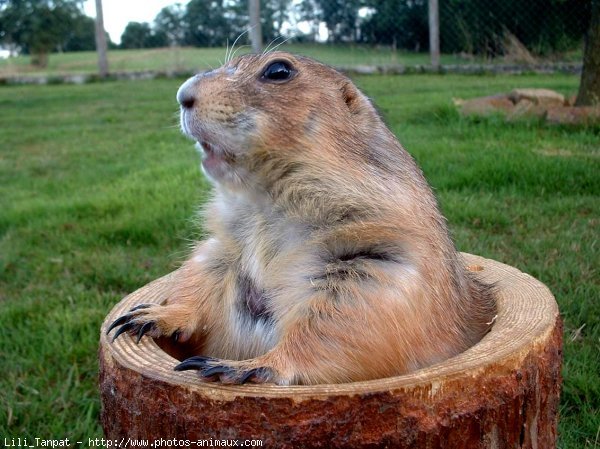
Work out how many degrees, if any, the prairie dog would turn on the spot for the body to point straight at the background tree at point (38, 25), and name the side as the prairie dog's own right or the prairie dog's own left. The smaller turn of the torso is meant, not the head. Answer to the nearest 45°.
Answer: approximately 135° to the prairie dog's own right

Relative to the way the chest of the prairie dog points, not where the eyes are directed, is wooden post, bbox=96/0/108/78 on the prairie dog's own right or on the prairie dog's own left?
on the prairie dog's own right

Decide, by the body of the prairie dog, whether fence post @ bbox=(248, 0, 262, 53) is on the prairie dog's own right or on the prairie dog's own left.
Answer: on the prairie dog's own right

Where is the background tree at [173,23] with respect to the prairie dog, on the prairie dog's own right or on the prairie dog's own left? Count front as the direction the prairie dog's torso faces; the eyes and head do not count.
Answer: on the prairie dog's own right

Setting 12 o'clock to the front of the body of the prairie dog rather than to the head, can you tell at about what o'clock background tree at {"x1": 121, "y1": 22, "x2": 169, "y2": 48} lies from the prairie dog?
The background tree is roughly at 4 o'clock from the prairie dog.

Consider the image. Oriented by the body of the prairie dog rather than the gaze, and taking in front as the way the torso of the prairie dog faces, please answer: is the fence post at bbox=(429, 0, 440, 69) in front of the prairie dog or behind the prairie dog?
behind

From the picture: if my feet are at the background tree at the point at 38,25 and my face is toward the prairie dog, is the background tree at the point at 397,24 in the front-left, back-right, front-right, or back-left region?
front-left

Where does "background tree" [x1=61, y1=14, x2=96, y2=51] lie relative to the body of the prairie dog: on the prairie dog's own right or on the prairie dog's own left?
on the prairie dog's own right

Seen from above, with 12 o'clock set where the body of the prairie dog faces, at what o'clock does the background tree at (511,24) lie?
The background tree is roughly at 5 o'clock from the prairie dog.

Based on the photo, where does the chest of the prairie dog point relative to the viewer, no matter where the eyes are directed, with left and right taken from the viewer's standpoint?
facing the viewer and to the left of the viewer

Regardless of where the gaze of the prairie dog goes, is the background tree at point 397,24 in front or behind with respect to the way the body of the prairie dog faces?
behind

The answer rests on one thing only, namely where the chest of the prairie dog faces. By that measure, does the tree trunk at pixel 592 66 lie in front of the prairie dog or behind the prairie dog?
behind
